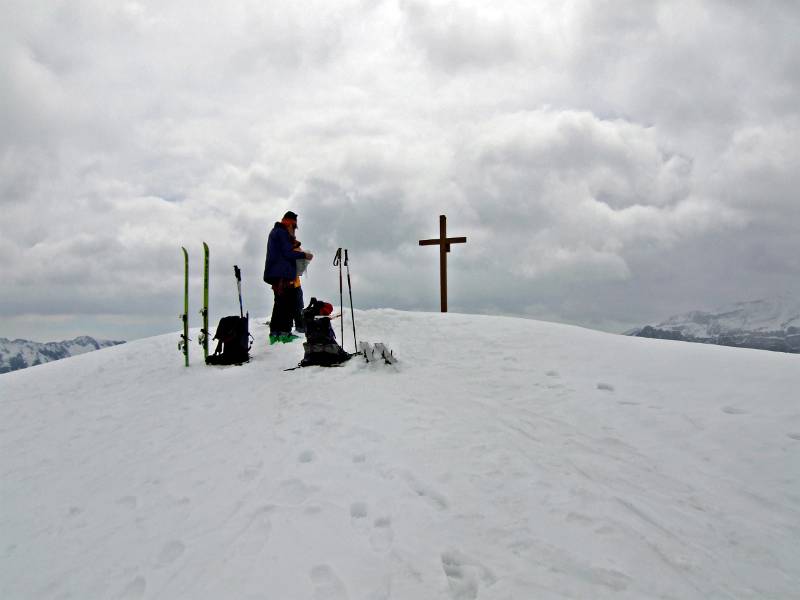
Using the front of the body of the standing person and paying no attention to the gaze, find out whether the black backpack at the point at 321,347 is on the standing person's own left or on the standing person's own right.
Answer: on the standing person's own right

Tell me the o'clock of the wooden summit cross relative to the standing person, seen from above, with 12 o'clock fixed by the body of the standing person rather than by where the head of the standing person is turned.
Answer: The wooden summit cross is roughly at 11 o'clock from the standing person.

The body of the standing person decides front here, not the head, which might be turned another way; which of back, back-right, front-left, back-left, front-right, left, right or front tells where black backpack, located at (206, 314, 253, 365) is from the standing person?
back-right

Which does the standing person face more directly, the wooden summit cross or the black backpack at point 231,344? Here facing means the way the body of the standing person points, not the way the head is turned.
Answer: the wooden summit cross

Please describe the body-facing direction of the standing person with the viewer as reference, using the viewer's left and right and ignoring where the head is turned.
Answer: facing to the right of the viewer
